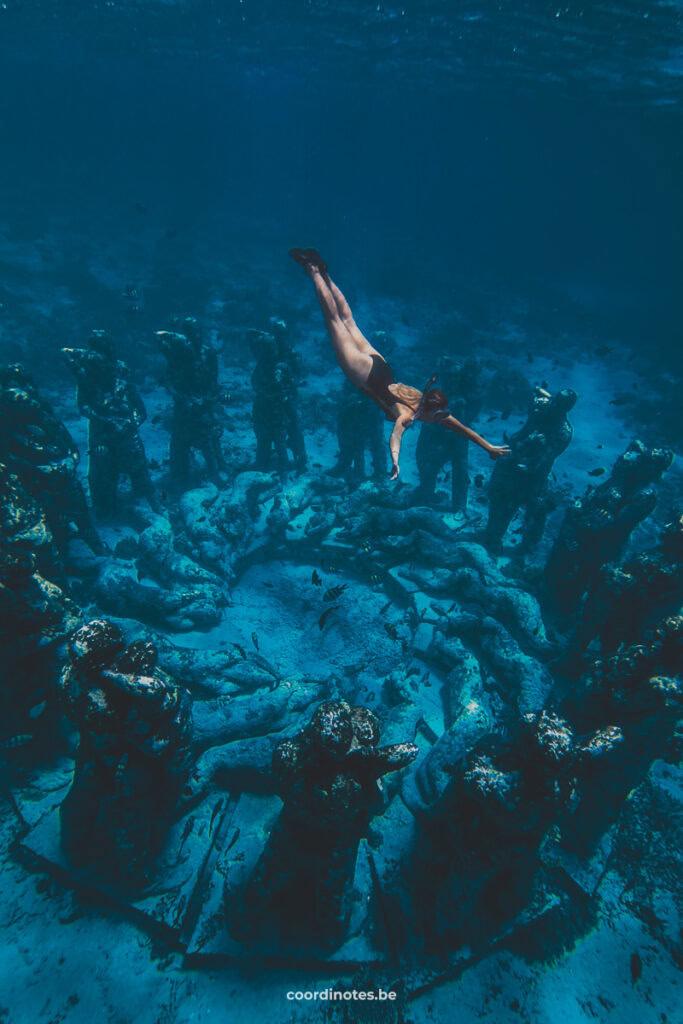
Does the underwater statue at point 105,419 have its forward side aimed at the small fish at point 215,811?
yes

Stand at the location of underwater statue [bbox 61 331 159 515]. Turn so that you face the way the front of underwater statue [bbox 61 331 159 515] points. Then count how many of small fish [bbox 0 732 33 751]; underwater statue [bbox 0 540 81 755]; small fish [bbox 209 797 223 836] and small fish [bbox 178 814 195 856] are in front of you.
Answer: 4

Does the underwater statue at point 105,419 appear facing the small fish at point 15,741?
yes

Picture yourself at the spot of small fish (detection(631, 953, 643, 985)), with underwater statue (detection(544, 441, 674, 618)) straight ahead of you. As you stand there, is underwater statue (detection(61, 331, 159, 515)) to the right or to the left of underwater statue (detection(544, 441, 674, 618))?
left

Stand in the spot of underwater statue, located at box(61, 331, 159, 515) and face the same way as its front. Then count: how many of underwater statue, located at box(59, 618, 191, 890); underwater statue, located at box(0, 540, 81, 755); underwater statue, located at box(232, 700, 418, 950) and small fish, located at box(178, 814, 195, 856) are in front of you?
4

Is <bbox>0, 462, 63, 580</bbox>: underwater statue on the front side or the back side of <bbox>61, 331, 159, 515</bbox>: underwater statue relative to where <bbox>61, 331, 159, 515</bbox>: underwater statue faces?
on the front side

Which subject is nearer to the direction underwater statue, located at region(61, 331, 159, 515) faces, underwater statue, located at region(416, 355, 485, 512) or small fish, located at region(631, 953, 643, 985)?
the small fish

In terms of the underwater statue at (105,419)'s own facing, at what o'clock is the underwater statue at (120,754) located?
the underwater statue at (120,754) is roughly at 12 o'clock from the underwater statue at (105,419).

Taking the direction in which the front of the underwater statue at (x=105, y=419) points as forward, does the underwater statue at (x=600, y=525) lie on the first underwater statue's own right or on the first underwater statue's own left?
on the first underwater statue's own left

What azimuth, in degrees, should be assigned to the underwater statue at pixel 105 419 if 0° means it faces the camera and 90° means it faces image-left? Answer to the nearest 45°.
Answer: approximately 0°

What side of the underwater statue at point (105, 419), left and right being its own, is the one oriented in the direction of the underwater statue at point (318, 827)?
front

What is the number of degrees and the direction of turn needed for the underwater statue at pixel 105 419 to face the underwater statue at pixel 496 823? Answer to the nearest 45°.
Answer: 0° — it already faces it
